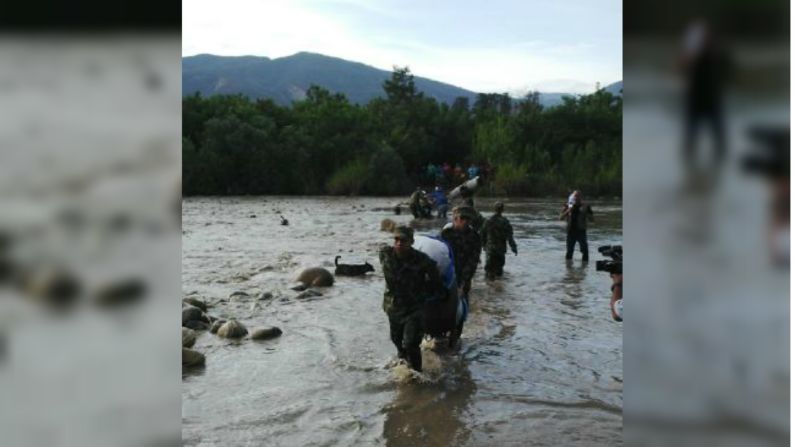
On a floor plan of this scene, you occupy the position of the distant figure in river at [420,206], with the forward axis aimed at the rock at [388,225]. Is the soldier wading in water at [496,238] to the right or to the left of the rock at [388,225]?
left

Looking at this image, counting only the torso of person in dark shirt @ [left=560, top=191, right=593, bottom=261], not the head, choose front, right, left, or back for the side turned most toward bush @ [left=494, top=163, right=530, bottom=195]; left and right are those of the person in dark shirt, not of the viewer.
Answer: back

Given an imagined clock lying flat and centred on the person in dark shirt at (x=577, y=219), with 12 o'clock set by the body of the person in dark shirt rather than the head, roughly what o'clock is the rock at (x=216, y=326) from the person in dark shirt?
The rock is roughly at 1 o'clock from the person in dark shirt.

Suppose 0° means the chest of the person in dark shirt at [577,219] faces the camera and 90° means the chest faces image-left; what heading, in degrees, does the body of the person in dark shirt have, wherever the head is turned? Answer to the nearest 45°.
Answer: approximately 0°

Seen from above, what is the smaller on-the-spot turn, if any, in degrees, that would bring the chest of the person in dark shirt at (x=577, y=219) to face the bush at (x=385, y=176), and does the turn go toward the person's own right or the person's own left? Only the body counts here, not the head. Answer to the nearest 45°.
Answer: approximately 180°
